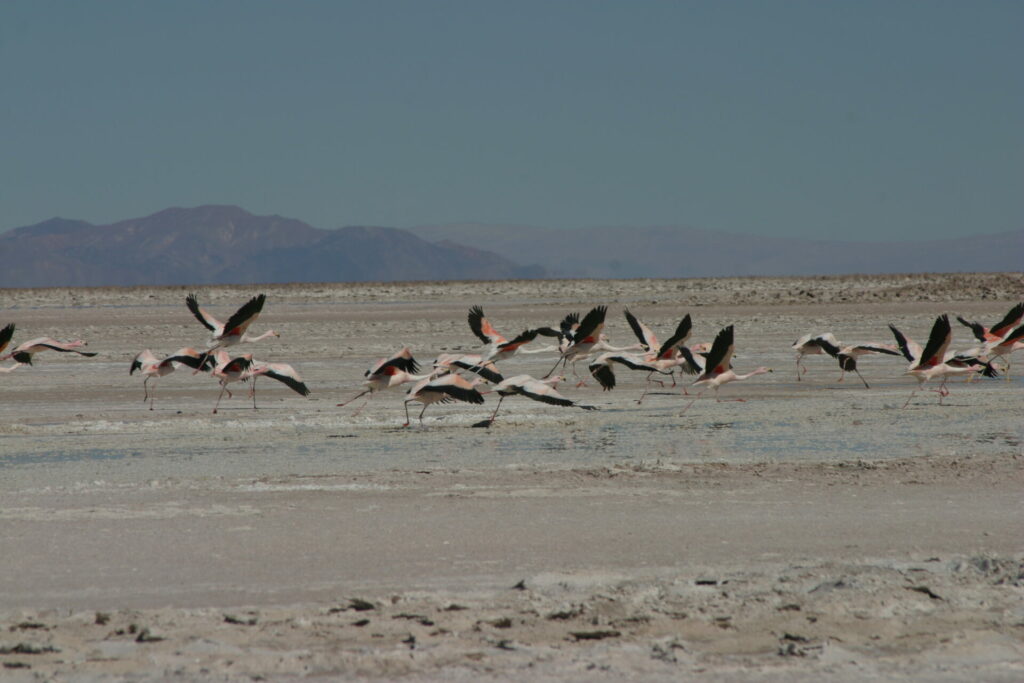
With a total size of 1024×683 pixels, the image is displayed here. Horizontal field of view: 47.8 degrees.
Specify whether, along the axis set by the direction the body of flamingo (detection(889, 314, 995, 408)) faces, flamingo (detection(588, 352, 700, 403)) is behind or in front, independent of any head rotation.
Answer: behind

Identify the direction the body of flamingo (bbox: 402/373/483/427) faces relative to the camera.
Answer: to the viewer's right

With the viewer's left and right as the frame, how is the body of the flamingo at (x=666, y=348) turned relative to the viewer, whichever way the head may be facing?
facing to the right of the viewer

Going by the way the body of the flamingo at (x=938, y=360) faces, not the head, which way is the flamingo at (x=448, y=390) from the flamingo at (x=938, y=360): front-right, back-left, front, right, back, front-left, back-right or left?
back-right

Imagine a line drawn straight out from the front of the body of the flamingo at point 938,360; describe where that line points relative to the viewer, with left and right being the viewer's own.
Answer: facing to the right of the viewer

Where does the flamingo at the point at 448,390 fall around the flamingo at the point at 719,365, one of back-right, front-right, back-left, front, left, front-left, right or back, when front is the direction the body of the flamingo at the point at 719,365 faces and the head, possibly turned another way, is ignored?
back-right

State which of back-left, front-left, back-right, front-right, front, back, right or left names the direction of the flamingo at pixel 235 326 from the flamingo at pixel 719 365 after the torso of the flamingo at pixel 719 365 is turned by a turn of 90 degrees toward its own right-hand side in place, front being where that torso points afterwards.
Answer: right

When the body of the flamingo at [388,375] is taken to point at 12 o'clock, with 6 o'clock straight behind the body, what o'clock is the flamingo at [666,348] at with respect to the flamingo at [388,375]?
the flamingo at [666,348] is roughly at 11 o'clock from the flamingo at [388,375].

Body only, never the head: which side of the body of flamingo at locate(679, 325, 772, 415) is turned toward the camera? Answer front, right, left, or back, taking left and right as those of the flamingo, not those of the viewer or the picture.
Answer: right

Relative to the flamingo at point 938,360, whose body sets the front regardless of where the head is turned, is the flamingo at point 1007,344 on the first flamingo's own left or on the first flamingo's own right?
on the first flamingo's own left

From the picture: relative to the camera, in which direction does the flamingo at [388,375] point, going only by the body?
to the viewer's right

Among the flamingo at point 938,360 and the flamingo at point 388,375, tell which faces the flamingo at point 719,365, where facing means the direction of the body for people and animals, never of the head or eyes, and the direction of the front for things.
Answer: the flamingo at point 388,375
